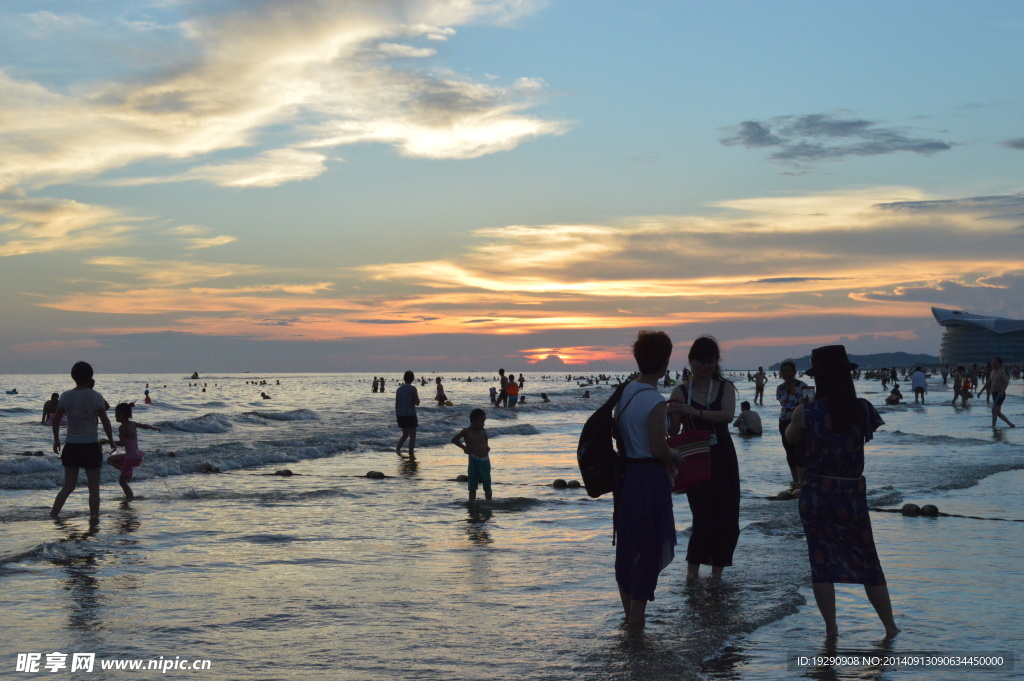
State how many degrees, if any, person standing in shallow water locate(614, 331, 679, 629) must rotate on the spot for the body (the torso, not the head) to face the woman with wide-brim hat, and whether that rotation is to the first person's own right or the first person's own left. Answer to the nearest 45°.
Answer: approximately 45° to the first person's own right

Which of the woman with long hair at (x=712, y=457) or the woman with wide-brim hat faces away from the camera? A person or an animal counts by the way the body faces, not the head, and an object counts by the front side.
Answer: the woman with wide-brim hat

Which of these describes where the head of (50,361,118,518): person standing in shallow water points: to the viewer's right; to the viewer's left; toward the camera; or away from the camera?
away from the camera

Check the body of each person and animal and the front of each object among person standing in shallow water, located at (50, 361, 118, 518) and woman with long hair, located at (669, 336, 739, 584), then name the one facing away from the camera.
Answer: the person standing in shallow water

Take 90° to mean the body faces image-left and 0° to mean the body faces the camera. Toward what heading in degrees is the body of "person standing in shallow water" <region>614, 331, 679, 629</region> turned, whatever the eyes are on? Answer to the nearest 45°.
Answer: approximately 225°

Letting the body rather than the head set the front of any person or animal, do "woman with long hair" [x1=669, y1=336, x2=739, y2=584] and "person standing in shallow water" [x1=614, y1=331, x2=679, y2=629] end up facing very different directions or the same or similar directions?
very different directions

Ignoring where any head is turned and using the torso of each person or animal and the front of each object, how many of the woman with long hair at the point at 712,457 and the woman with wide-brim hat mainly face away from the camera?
1

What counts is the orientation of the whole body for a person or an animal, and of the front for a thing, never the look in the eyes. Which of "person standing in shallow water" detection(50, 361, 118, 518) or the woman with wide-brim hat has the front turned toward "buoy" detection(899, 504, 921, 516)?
the woman with wide-brim hat

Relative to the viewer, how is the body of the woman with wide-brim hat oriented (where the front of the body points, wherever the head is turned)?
away from the camera
